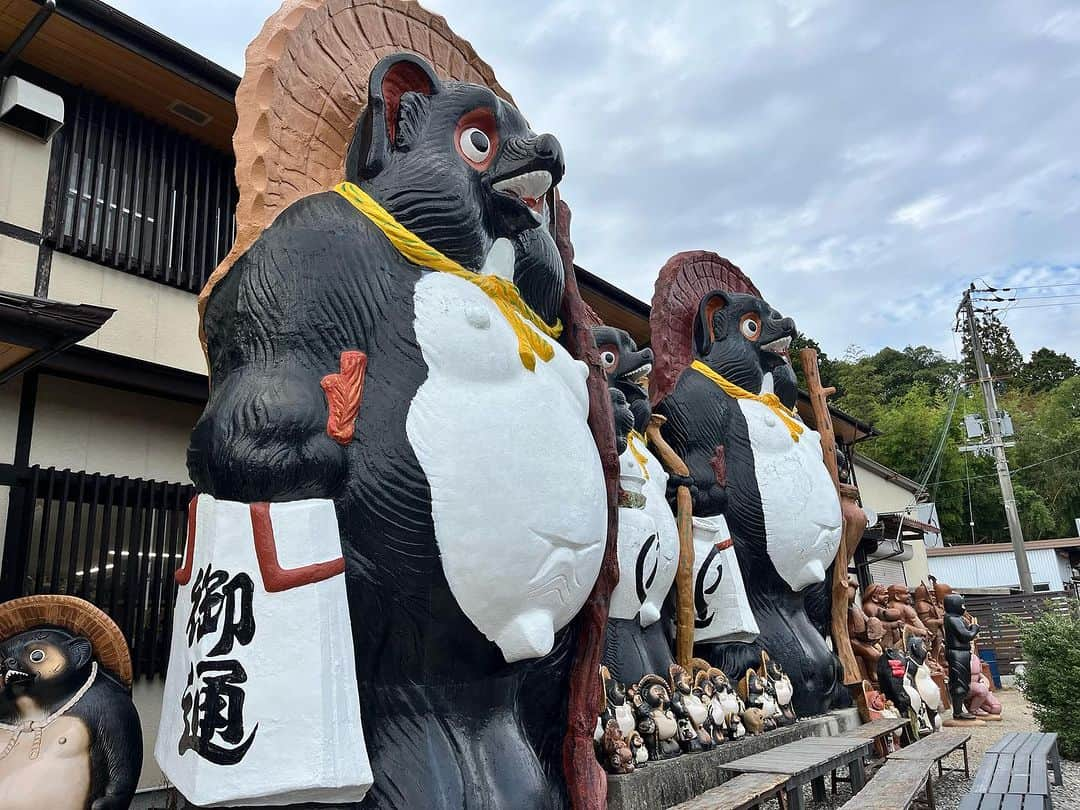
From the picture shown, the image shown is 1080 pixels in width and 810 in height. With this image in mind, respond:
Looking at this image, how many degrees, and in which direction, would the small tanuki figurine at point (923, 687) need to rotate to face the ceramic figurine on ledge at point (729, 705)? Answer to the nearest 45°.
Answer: approximately 45° to its right

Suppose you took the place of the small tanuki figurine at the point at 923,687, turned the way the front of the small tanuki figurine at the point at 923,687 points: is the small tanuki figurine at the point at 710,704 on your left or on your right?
on your right

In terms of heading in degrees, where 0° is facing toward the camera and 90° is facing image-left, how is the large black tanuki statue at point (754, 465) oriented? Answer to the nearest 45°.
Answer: approximately 315°

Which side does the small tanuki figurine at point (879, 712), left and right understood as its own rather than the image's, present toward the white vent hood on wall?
right

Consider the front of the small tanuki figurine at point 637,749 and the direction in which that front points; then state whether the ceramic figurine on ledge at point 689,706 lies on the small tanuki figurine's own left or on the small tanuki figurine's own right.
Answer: on the small tanuki figurine's own left

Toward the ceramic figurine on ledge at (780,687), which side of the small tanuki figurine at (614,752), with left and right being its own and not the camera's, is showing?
left

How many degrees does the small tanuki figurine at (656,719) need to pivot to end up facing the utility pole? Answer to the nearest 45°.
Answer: approximately 90° to its left

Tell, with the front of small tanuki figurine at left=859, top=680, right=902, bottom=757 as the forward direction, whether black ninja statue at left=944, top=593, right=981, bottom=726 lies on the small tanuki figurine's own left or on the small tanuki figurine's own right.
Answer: on the small tanuki figurine's own left

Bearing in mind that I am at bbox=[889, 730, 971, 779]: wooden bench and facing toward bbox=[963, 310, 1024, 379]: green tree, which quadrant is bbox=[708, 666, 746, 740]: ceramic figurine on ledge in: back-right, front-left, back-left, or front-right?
back-left
